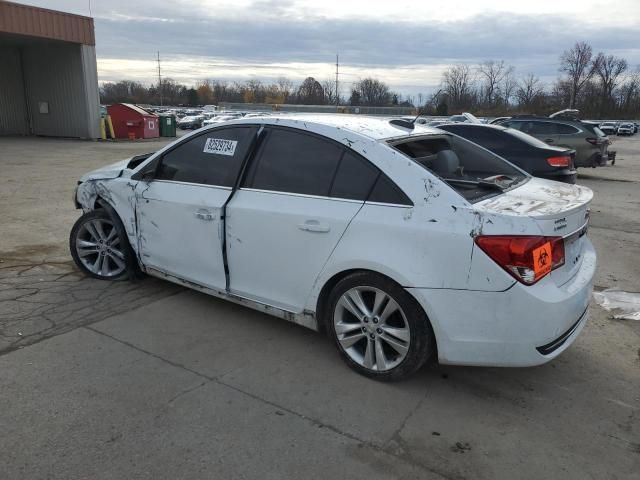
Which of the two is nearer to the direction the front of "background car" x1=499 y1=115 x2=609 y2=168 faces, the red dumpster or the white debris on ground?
the red dumpster

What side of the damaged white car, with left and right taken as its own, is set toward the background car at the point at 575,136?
right

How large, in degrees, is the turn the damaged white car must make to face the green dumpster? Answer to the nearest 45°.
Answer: approximately 45° to its right

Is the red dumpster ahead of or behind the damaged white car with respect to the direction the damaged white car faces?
ahead

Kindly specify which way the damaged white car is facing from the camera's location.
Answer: facing away from the viewer and to the left of the viewer

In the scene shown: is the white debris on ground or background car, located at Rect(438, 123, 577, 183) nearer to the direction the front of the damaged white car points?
the background car

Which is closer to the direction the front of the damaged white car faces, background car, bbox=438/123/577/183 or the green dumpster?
the green dumpster

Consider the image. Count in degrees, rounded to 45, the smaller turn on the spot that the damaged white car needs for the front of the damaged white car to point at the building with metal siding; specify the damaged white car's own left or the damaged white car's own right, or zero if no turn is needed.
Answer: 0° — it already faces it

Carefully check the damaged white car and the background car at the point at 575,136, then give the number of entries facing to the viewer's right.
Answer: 0

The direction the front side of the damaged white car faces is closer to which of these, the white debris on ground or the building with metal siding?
the building with metal siding

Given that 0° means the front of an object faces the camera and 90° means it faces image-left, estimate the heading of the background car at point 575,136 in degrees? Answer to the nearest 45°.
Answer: approximately 135°
